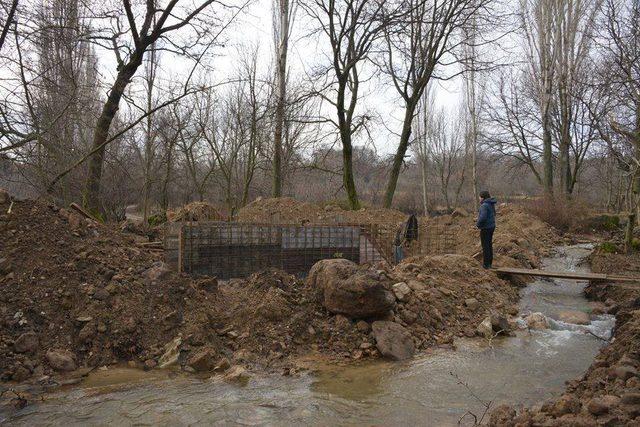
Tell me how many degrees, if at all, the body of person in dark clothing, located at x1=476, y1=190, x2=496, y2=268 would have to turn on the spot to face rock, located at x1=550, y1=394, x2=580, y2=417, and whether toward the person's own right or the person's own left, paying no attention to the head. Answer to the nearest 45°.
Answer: approximately 90° to the person's own left

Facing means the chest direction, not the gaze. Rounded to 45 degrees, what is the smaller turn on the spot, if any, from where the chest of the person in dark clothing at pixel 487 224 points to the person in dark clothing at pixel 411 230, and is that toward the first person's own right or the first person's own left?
approximately 45° to the first person's own right

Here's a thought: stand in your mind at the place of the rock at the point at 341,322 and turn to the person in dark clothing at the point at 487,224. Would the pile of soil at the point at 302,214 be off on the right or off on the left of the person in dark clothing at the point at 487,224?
left

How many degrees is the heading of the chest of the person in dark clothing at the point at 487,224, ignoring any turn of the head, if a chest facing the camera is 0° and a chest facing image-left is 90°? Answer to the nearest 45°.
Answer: approximately 90°

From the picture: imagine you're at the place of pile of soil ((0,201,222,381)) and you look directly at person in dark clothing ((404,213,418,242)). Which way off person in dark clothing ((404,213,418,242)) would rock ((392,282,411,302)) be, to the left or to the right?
right

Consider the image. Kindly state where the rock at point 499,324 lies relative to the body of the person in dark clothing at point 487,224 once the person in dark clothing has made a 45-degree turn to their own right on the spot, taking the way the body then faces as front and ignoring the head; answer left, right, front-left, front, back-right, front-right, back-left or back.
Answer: back-left
